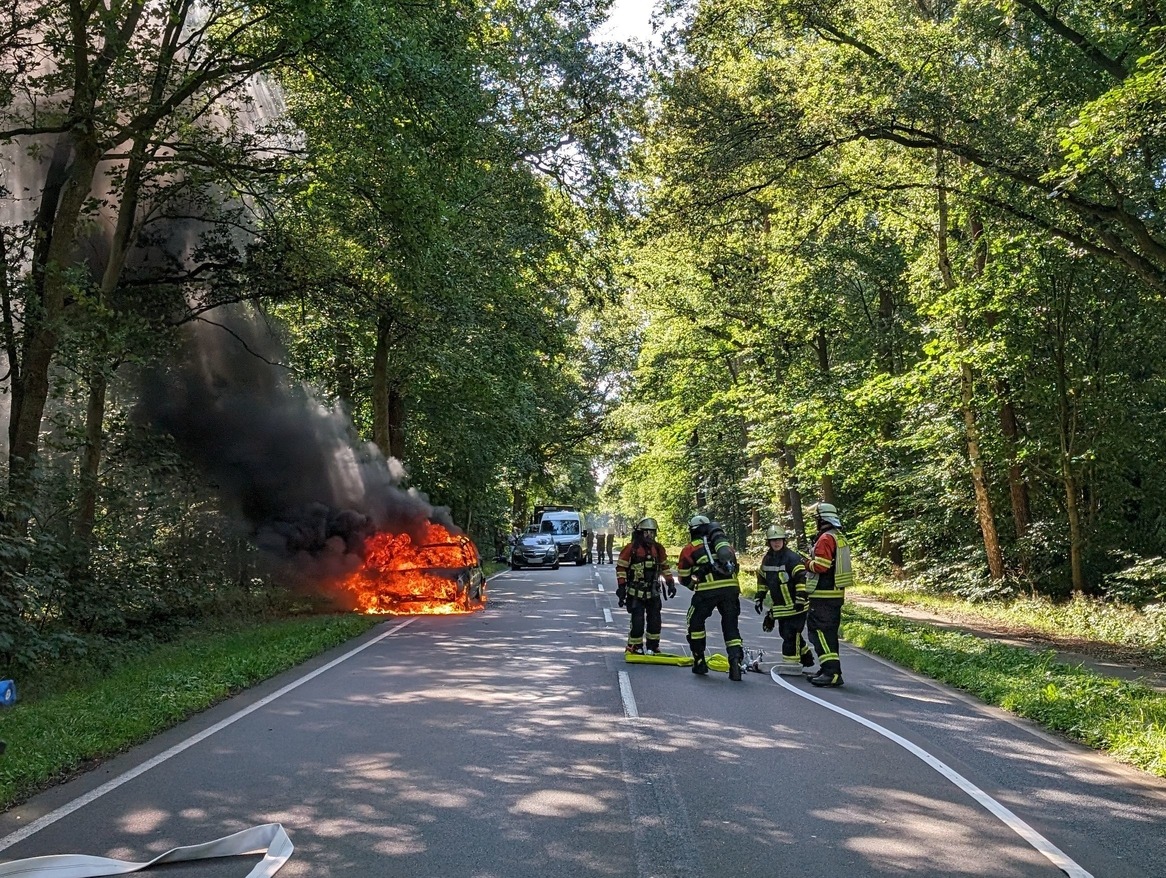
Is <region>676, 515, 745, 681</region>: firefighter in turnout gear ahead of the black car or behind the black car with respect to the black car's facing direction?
ahead

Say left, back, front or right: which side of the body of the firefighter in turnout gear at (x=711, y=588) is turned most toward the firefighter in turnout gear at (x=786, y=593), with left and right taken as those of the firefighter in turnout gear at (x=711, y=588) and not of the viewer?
right

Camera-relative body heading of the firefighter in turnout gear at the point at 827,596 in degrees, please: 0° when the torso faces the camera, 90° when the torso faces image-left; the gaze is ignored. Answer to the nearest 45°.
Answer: approximately 90°

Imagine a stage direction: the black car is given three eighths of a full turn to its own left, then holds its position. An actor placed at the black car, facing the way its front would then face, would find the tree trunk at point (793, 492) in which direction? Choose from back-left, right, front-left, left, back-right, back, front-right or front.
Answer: right

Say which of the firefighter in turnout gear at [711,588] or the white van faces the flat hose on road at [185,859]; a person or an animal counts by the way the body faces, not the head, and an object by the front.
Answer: the white van

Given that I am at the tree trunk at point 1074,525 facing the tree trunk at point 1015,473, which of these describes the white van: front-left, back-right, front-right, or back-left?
front-left

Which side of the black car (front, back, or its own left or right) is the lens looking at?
front

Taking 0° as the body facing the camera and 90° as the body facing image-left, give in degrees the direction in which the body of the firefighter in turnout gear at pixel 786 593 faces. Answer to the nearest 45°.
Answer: approximately 45°

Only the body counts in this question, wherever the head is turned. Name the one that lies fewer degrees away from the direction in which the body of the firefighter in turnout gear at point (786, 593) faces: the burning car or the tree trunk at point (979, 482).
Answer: the burning car

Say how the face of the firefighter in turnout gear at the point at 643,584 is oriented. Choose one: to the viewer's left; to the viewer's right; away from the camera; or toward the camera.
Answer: toward the camera

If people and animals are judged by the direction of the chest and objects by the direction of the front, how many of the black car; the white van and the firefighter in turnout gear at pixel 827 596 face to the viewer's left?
1

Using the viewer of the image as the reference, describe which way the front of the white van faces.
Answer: facing the viewer

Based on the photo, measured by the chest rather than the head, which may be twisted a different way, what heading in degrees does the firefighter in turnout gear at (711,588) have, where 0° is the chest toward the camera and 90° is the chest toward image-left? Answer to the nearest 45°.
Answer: approximately 135°

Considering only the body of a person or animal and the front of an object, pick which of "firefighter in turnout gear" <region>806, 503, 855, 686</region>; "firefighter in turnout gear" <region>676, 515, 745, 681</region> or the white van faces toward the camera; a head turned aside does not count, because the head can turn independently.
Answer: the white van

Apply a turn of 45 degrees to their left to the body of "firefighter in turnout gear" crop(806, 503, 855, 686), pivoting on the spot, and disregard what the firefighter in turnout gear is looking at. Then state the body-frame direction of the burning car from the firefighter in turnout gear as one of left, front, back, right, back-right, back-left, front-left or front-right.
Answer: right
